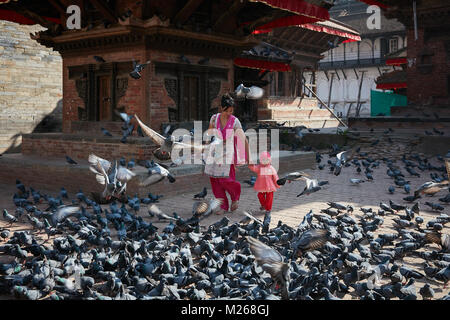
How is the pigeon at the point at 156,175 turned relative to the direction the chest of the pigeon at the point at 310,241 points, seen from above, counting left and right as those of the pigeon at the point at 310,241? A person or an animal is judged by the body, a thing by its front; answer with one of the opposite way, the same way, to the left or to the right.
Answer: the opposite way

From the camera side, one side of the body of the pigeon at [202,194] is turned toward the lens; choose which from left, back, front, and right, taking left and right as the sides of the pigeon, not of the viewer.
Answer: right

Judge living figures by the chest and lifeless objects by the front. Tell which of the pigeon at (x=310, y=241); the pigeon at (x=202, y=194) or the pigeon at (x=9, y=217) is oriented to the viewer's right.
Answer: the pigeon at (x=202, y=194)

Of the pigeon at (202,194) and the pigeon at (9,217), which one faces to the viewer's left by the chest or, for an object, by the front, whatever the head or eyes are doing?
the pigeon at (9,217)

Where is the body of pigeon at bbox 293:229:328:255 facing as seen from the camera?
to the viewer's left

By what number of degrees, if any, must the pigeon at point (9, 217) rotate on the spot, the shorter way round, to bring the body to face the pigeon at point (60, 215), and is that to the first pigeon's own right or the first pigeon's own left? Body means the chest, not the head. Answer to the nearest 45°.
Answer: approximately 135° to the first pigeon's own left
